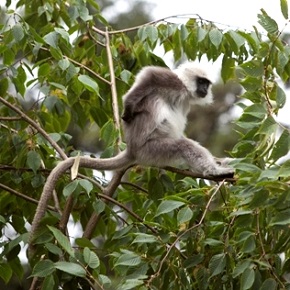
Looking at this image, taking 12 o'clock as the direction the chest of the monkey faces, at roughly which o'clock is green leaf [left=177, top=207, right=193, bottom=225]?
The green leaf is roughly at 1 o'clock from the monkey.

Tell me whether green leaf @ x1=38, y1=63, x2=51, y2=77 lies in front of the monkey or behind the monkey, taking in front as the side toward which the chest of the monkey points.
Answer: behind

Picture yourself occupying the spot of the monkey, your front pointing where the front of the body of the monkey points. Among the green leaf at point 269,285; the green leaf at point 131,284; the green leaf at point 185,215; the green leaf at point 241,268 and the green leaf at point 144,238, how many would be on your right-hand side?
5

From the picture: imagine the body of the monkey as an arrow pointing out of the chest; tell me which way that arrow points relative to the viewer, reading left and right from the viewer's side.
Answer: facing to the right of the viewer

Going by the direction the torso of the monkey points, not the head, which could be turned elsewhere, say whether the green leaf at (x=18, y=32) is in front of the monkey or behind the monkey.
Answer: behind

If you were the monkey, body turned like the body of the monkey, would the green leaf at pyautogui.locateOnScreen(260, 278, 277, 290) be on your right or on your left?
on your right

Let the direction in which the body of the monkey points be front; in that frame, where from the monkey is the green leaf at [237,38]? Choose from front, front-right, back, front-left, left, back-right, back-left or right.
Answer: front

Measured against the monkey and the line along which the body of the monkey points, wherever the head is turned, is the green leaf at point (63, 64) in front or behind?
behind
